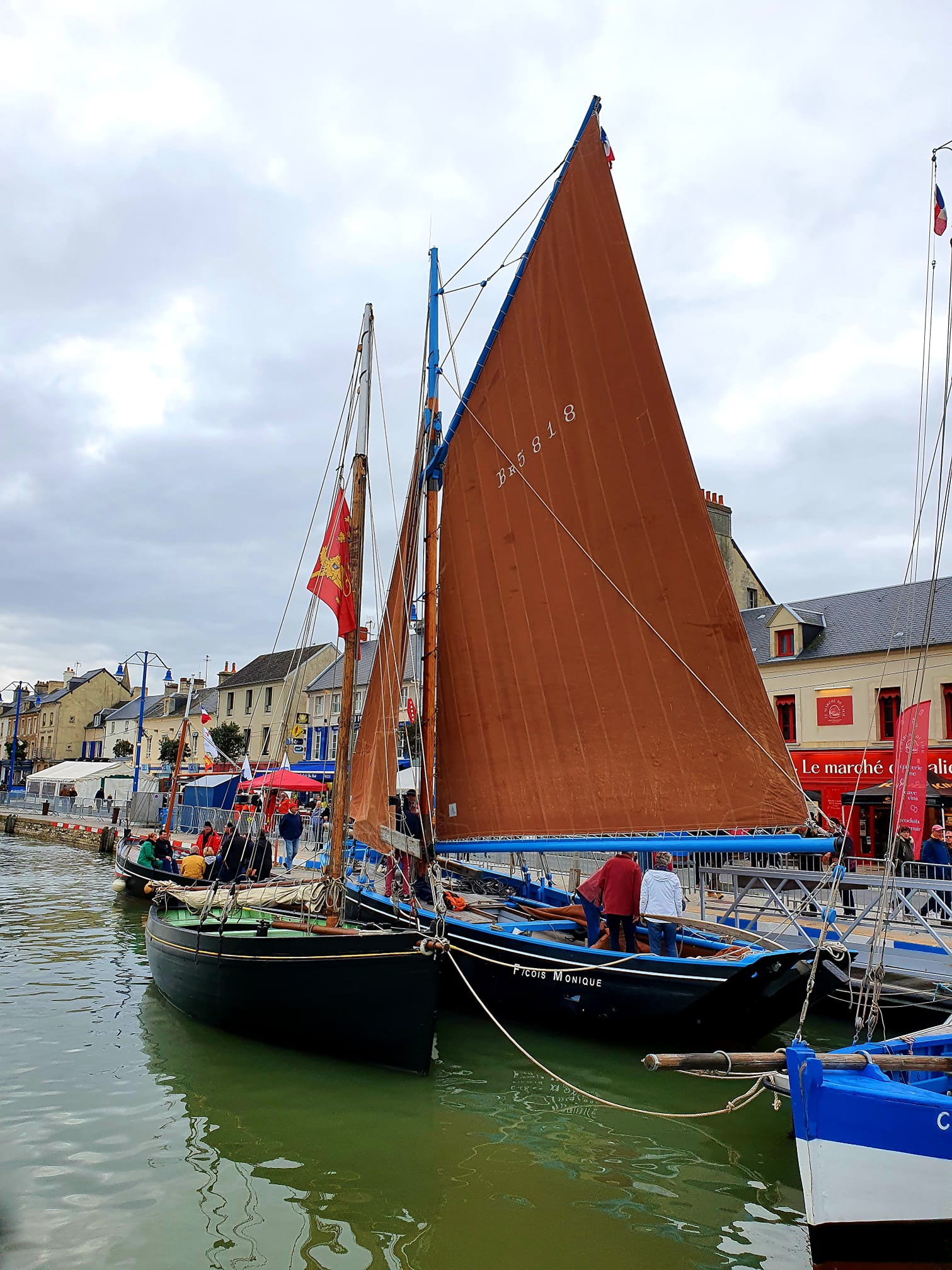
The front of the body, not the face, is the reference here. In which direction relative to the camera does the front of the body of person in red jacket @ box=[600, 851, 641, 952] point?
away from the camera

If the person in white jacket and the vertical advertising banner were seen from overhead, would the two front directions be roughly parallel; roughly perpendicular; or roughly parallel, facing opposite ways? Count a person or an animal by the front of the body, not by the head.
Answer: roughly parallel, facing opposite ways

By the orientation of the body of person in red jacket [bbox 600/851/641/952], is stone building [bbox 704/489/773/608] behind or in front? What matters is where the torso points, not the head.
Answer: in front

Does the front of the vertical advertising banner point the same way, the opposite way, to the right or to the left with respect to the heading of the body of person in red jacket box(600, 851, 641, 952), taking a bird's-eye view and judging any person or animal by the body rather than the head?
the opposite way

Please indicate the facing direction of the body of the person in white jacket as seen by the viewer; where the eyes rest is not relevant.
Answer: away from the camera

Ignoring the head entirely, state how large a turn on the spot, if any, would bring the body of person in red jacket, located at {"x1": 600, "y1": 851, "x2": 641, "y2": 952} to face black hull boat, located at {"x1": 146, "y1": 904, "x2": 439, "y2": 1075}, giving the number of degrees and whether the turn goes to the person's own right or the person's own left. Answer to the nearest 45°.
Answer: approximately 135° to the person's own left

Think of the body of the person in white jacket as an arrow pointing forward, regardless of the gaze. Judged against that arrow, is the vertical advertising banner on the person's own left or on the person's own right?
on the person's own right

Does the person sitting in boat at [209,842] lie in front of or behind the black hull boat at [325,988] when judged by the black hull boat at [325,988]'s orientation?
behind

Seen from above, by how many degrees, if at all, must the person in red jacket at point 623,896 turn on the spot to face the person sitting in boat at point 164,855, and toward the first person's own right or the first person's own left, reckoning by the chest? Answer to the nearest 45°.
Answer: approximately 45° to the first person's own left

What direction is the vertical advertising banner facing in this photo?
toward the camera

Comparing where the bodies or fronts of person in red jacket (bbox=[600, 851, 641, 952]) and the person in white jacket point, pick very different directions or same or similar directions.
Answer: same or similar directions

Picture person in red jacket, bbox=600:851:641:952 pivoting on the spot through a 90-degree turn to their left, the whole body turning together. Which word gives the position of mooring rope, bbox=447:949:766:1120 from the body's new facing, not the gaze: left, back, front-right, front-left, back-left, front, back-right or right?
left

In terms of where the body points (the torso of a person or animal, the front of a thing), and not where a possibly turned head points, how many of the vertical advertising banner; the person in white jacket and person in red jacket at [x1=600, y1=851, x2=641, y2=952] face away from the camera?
2

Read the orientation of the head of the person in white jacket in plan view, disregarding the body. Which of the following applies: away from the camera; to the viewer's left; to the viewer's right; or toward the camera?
away from the camera

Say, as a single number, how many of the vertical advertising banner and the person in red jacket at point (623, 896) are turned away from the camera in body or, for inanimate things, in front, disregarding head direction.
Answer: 1
